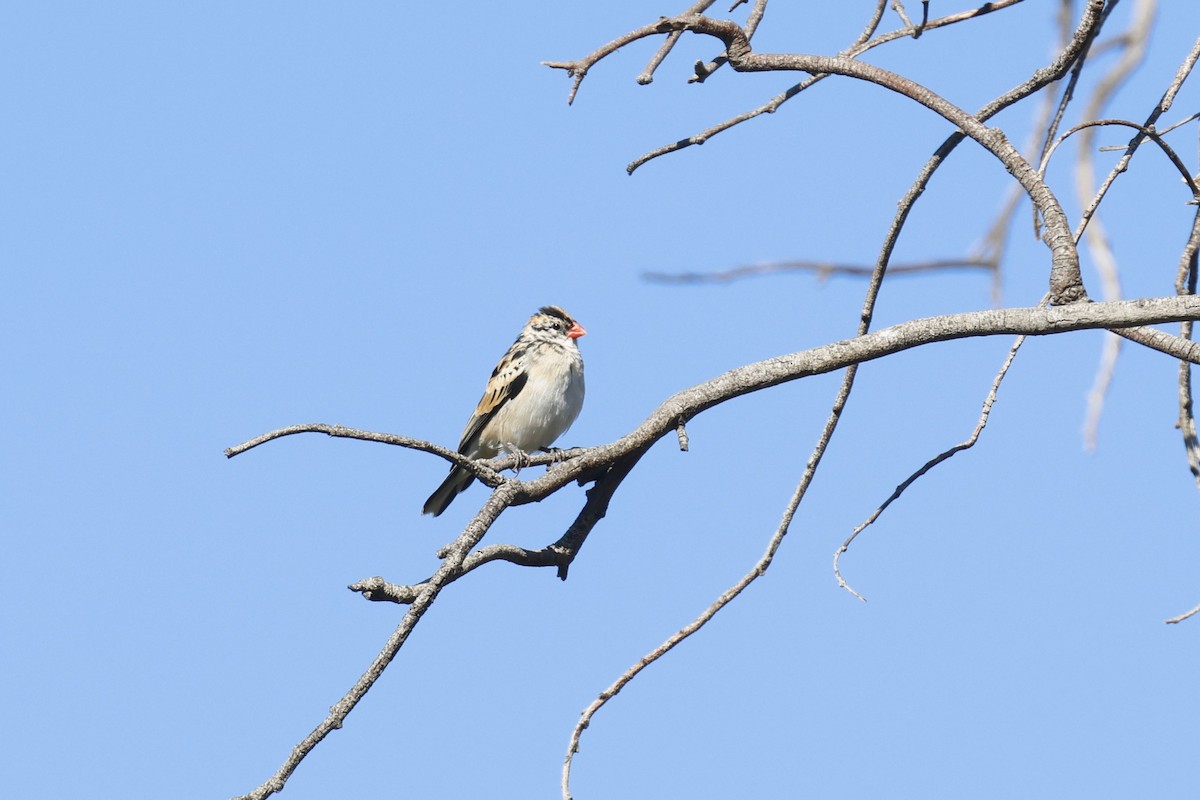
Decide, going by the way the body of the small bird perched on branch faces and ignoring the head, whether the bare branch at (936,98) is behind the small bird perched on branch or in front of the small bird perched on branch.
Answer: in front

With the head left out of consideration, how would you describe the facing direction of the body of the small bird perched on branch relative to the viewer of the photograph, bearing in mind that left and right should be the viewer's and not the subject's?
facing the viewer and to the right of the viewer
